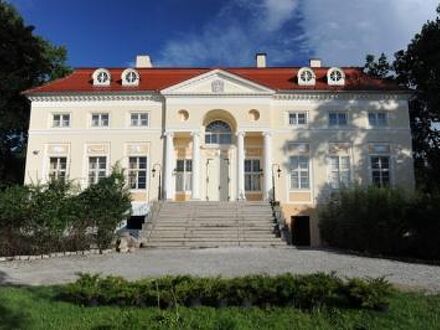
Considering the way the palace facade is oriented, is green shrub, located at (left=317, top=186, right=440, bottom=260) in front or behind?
in front

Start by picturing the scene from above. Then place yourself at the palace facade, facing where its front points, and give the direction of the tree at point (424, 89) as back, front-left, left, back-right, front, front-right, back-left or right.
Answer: left

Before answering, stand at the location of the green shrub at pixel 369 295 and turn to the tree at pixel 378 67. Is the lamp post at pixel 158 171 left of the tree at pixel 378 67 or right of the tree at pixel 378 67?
left

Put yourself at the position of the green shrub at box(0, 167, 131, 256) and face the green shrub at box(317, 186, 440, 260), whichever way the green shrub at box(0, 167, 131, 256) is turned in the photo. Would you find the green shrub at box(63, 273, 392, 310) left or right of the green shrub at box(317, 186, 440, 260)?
right

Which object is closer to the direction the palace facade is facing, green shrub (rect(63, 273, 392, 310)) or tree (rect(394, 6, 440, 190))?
the green shrub

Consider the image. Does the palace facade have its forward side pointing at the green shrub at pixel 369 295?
yes

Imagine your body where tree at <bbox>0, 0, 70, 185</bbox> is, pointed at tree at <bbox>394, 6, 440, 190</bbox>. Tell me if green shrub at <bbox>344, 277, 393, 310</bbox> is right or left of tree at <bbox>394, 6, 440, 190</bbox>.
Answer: right

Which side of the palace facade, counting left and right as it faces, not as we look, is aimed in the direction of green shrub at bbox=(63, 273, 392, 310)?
front

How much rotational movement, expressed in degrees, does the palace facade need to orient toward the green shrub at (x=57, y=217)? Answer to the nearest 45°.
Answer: approximately 45° to its right

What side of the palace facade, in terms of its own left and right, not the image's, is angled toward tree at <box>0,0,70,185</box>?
right

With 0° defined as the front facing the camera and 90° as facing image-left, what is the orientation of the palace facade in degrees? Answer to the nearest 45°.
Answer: approximately 0°

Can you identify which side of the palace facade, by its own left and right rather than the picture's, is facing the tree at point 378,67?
left
